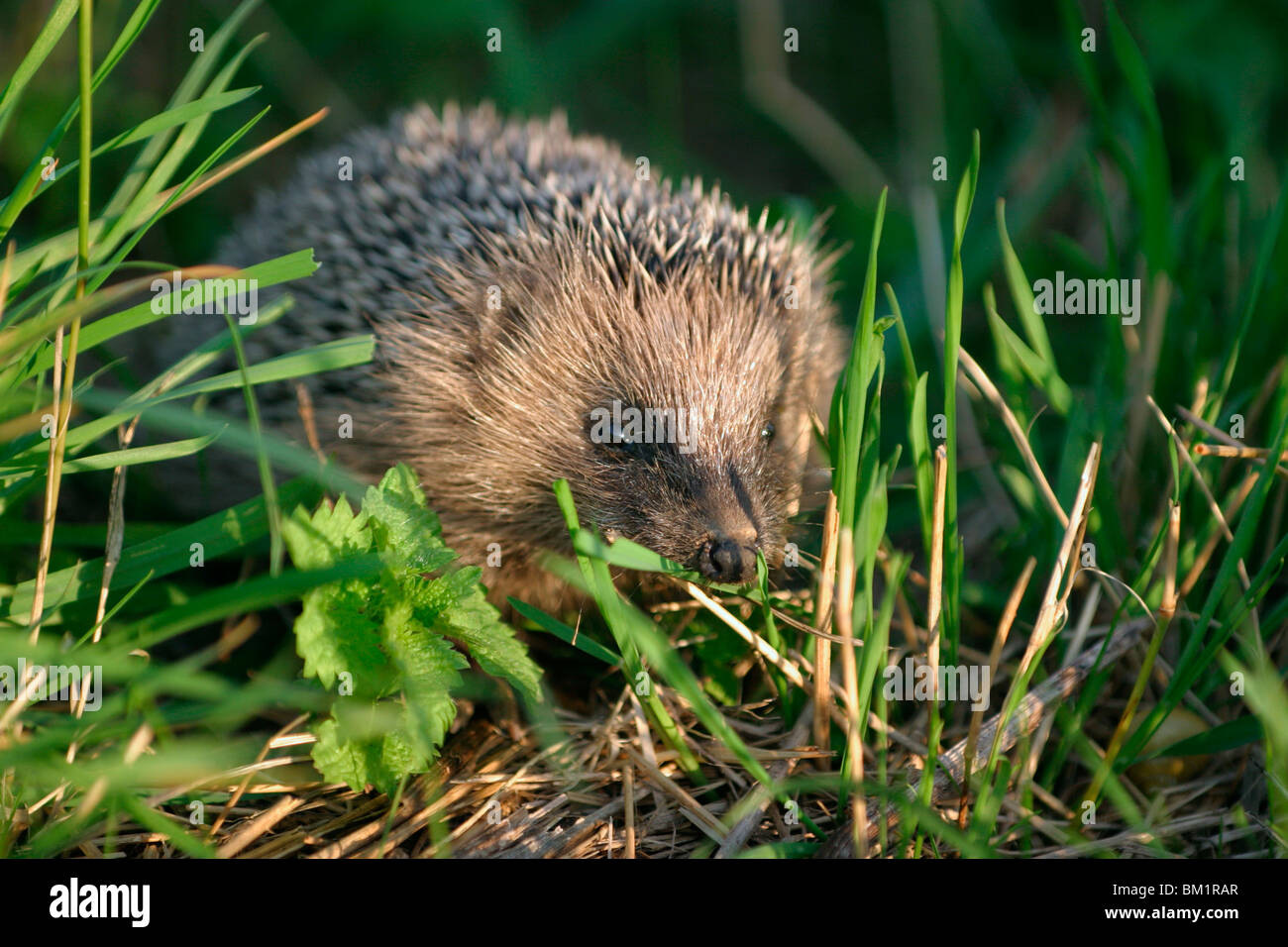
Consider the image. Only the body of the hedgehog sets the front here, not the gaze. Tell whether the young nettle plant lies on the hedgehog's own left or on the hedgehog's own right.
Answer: on the hedgehog's own right

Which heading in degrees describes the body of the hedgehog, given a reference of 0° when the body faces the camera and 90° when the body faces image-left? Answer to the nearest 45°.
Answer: approximately 315°
